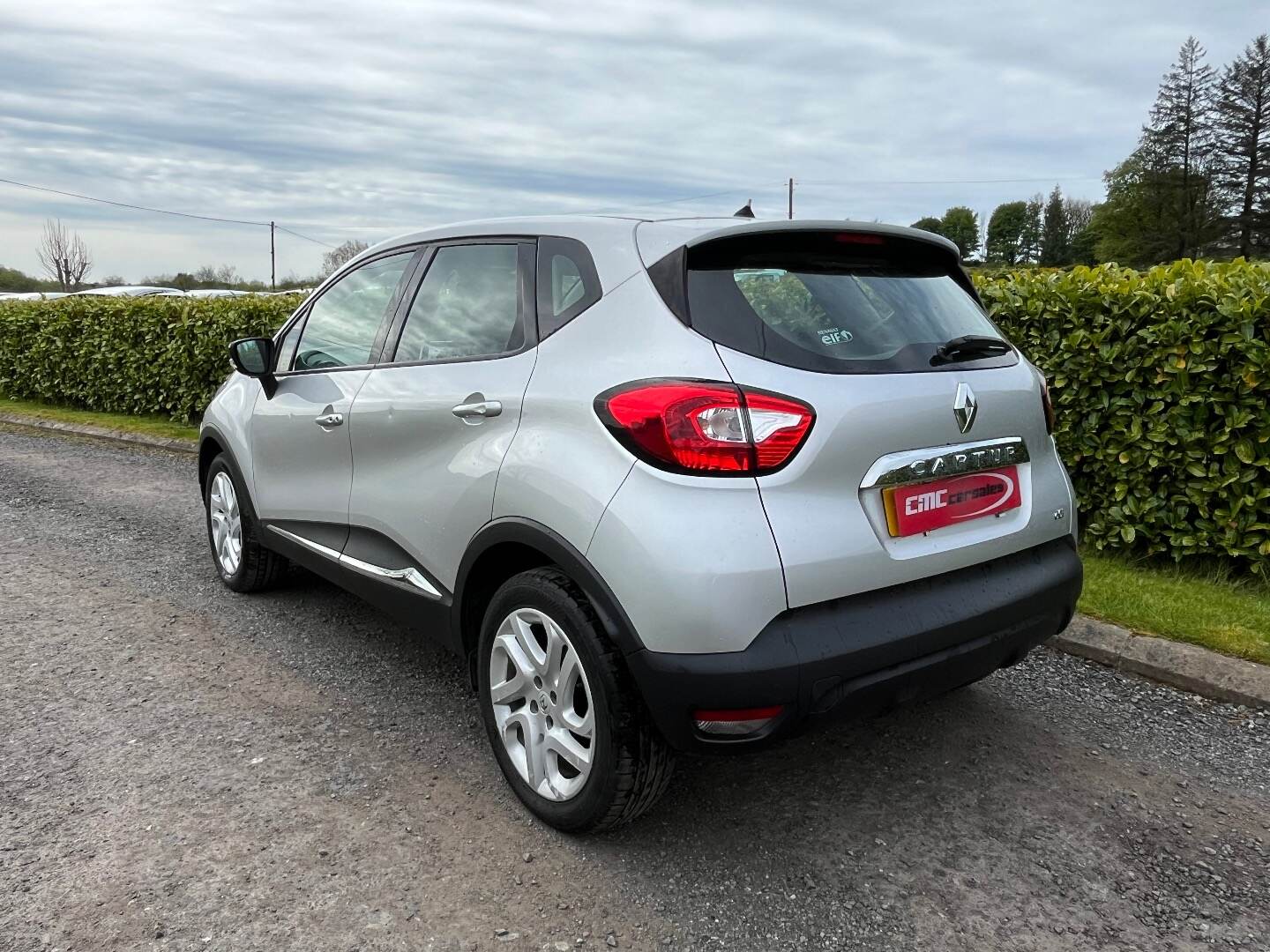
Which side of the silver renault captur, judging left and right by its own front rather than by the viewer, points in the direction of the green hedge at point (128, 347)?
front

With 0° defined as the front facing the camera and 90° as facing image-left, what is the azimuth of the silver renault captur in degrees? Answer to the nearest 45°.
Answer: approximately 135°

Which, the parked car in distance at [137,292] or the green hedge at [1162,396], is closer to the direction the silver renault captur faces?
the parked car in distance

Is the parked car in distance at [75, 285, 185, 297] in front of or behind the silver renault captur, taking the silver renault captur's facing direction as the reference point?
in front

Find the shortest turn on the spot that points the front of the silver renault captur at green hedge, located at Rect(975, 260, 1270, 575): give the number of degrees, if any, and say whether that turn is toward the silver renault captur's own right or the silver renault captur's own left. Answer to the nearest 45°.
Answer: approximately 90° to the silver renault captur's own right
